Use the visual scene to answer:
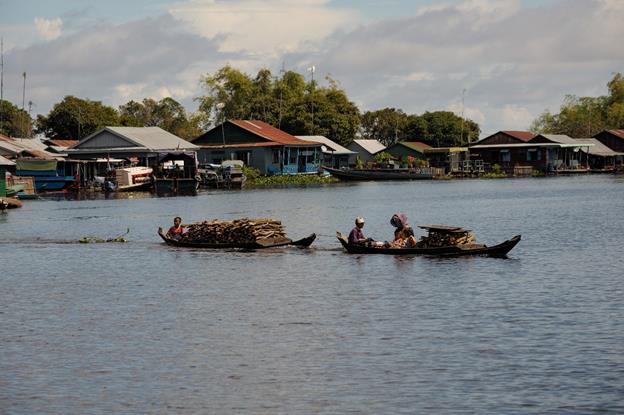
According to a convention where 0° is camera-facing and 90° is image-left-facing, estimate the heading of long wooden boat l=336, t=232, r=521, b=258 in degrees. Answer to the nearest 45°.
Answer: approximately 270°

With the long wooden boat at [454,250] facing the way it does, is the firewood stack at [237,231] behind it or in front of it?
behind

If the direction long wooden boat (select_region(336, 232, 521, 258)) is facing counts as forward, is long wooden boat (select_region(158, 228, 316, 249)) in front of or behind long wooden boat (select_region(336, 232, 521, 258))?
behind
